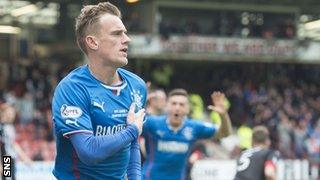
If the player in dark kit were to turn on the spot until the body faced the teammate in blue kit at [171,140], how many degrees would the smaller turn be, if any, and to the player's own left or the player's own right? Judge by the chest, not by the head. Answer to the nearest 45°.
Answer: approximately 135° to the player's own left

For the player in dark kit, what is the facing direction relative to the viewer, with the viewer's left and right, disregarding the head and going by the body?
facing away from the viewer and to the right of the viewer

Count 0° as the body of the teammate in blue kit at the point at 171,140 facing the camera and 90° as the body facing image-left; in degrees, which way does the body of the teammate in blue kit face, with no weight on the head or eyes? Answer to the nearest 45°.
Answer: approximately 0°

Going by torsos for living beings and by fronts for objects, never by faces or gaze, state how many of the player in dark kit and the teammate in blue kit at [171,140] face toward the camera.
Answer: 1

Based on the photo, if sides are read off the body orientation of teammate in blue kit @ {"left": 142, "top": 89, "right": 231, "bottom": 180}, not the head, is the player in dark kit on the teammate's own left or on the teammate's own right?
on the teammate's own left

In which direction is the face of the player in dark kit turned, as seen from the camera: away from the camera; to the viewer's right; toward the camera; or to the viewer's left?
away from the camera
